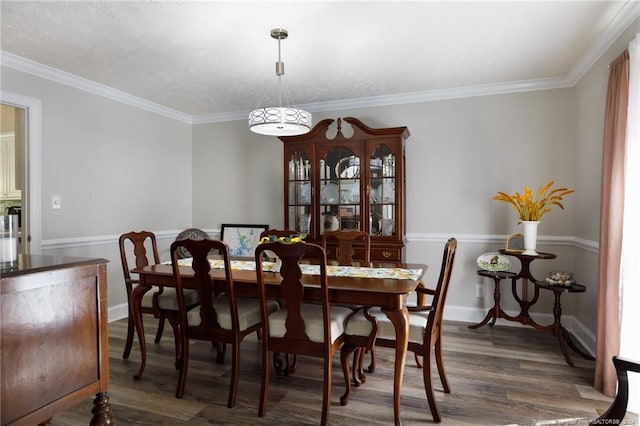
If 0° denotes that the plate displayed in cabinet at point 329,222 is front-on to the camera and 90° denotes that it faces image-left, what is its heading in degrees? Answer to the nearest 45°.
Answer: approximately 0°

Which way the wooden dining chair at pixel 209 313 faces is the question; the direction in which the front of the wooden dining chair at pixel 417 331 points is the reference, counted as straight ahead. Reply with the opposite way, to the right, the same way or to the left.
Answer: to the right

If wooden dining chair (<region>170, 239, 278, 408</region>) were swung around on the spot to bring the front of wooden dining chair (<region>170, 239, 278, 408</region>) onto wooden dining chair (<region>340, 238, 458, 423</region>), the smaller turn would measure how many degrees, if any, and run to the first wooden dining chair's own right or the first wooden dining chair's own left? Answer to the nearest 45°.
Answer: approximately 45° to the first wooden dining chair's own right

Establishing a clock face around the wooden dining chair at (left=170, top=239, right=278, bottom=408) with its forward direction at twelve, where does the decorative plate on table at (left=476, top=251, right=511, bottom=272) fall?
The decorative plate on table is roughly at 1 o'clock from the wooden dining chair.

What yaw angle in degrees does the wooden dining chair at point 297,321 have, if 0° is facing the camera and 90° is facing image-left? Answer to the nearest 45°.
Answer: approximately 225°

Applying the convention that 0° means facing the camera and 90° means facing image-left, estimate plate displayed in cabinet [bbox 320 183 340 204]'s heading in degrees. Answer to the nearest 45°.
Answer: approximately 0°

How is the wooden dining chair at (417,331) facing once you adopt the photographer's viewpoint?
facing to the left of the viewer
